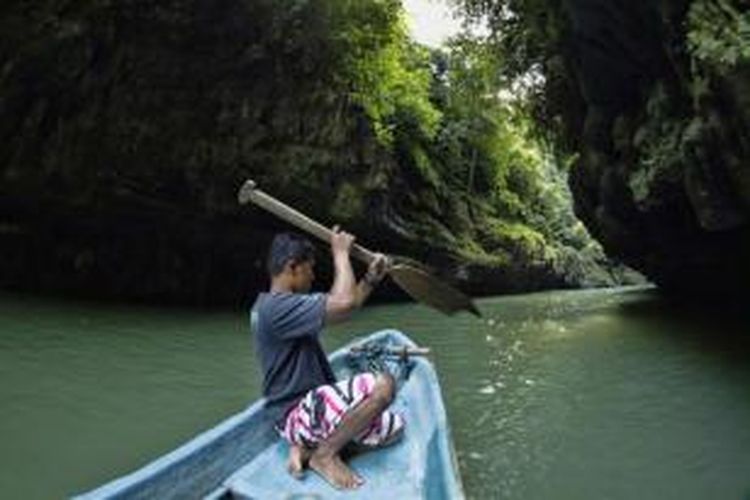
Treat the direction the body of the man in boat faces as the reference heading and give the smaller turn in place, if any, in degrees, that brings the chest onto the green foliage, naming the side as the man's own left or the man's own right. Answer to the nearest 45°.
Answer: approximately 45° to the man's own left

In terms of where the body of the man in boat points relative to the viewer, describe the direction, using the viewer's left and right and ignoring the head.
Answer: facing to the right of the viewer

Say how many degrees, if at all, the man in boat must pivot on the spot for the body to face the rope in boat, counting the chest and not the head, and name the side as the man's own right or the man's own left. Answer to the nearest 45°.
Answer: approximately 90° to the man's own left
